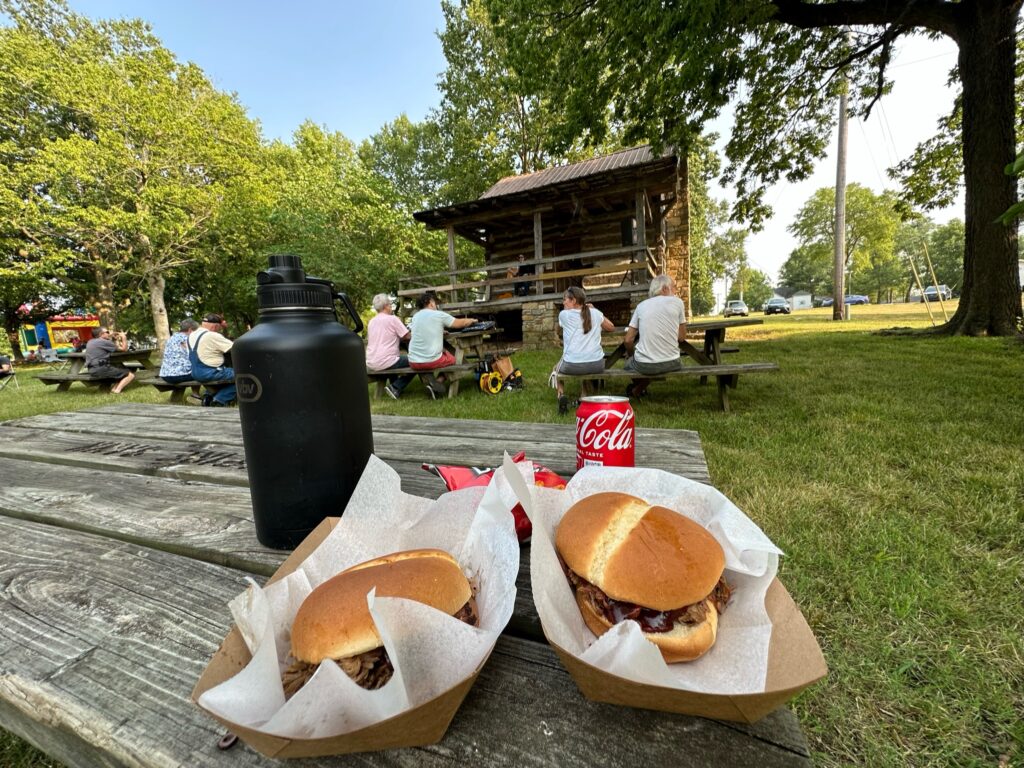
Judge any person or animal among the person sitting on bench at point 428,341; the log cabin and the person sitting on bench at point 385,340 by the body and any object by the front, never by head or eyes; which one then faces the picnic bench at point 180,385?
the log cabin

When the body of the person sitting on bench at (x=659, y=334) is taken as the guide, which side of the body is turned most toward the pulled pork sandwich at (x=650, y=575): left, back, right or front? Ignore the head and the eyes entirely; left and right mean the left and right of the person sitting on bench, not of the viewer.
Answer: back

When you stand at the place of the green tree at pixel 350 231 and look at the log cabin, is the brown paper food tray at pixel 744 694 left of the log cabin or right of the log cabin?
right

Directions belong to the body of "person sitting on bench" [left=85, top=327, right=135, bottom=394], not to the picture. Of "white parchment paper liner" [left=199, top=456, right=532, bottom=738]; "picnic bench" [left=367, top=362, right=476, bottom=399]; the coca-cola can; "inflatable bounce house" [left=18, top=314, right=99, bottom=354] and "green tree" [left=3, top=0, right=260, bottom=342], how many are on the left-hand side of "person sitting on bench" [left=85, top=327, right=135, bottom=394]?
2

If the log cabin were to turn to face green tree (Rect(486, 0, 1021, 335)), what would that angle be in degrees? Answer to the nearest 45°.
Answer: approximately 90° to its left

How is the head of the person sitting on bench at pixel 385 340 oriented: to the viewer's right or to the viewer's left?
to the viewer's right

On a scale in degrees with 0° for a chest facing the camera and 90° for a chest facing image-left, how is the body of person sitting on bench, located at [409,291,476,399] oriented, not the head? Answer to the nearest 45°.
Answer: approximately 225°

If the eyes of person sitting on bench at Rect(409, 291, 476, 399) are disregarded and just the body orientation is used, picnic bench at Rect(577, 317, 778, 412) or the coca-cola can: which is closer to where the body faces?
the picnic bench

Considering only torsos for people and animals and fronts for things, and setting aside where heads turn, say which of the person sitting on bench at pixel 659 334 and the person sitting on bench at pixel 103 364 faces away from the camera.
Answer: the person sitting on bench at pixel 659 334

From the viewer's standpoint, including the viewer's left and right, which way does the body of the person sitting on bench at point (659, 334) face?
facing away from the viewer

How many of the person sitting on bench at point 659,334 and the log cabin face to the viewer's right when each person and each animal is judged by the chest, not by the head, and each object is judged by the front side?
0

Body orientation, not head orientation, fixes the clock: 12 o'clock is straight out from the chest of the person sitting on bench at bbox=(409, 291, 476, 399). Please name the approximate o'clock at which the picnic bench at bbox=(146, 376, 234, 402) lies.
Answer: The picnic bench is roughly at 8 o'clock from the person sitting on bench.
